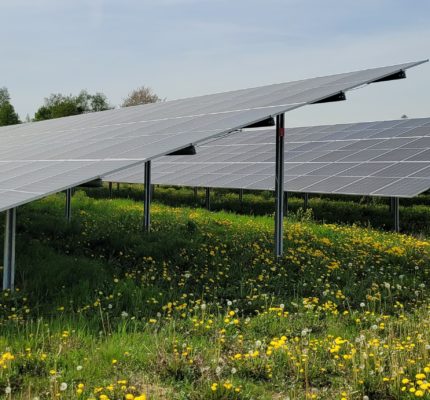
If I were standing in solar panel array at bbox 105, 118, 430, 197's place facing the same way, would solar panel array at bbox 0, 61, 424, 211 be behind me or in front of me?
in front
